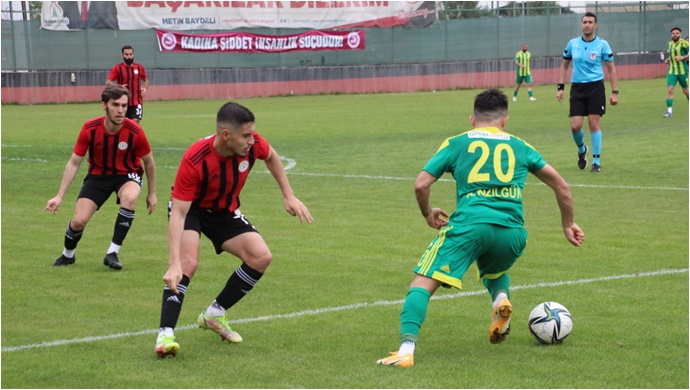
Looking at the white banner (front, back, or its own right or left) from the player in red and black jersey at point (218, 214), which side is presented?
front

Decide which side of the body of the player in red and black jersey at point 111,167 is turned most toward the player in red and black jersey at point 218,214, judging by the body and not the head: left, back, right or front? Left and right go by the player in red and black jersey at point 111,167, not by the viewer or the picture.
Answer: front

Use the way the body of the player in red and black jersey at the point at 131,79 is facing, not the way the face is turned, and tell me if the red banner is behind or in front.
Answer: behind

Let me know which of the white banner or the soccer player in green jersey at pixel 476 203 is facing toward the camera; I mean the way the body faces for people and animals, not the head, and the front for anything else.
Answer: the white banner

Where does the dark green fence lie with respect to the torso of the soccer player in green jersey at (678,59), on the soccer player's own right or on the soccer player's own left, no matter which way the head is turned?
on the soccer player's own right

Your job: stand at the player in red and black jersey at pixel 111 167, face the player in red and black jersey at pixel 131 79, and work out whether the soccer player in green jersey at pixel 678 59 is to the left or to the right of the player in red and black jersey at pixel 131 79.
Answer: right

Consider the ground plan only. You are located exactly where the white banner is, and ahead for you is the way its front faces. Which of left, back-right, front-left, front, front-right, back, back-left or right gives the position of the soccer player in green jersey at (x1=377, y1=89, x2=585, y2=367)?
front

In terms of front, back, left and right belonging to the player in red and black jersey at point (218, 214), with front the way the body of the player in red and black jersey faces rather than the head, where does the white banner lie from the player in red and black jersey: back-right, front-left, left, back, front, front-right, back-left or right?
back-left

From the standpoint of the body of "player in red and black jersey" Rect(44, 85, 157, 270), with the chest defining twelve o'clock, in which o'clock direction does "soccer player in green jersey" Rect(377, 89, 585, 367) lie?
The soccer player in green jersey is roughly at 11 o'clock from the player in red and black jersey.

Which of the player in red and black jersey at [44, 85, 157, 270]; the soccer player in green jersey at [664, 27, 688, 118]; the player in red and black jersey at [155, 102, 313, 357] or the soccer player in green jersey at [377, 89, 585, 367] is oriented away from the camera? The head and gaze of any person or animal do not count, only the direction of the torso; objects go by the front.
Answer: the soccer player in green jersey at [377, 89, 585, 367]

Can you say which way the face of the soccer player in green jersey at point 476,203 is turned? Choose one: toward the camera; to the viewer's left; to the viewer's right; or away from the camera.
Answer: away from the camera

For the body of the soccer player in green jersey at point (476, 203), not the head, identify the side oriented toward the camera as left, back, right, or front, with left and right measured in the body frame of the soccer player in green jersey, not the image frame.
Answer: back

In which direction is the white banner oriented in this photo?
toward the camera

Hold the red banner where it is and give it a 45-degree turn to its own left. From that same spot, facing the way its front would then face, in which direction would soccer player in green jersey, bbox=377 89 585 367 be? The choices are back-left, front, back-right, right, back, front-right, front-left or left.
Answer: front-right

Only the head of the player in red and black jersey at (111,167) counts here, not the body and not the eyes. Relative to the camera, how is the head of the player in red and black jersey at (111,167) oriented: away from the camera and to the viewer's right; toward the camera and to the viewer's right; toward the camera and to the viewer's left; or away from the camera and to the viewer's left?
toward the camera and to the viewer's right

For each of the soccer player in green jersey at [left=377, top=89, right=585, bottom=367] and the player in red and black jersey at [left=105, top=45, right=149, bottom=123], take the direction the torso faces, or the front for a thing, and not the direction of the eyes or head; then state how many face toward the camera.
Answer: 1

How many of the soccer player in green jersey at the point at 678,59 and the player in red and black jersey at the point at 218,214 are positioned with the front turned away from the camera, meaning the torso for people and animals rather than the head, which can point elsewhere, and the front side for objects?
0

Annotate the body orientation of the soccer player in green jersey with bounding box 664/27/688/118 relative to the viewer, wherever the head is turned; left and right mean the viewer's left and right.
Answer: facing the viewer and to the left of the viewer

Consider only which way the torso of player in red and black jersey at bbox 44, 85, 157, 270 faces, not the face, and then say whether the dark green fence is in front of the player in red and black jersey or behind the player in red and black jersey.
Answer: behind

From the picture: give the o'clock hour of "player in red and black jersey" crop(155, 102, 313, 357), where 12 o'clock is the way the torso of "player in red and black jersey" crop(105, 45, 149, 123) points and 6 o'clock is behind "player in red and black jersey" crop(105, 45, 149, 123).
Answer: "player in red and black jersey" crop(155, 102, 313, 357) is roughly at 12 o'clock from "player in red and black jersey" crop(105, 45, 149, 123).

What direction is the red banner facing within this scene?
toward the camera

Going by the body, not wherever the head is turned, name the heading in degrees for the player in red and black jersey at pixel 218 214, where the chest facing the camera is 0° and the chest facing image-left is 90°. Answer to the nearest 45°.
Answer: approximately 315°

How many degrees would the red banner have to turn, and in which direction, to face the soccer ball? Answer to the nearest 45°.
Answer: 0° — it already faces it
